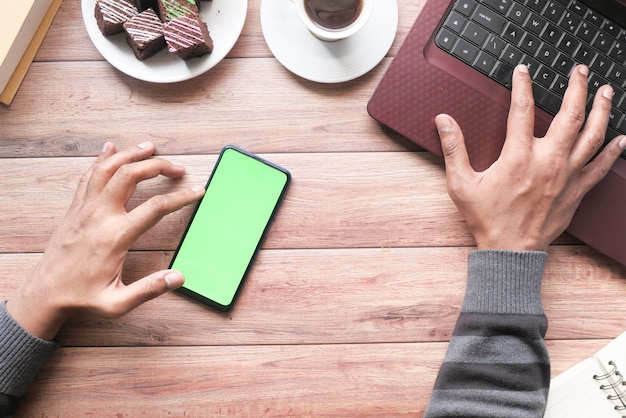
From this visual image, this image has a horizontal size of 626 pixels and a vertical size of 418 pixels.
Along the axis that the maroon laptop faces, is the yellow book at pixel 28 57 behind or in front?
in front

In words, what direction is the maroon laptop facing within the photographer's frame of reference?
facing the viewer and to the left of the viewer
